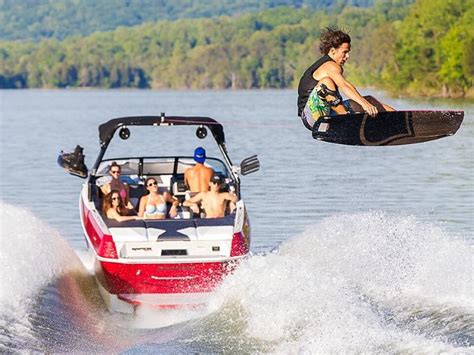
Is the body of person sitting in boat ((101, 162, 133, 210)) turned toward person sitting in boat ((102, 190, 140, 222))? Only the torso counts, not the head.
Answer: yes

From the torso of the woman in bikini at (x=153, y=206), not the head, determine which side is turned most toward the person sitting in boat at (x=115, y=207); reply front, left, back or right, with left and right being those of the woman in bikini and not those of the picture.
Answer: right

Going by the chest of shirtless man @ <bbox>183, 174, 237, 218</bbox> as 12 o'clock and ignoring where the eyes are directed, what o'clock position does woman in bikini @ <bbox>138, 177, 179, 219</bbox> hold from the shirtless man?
The woman in bikini is roughly at 3 o'clock from the shirtless man.

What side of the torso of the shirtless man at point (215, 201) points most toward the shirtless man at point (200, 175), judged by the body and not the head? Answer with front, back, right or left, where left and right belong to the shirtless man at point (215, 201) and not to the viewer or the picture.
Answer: back

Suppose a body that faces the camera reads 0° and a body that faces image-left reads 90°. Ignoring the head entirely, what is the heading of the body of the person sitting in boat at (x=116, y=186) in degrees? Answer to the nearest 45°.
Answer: approximately 0°

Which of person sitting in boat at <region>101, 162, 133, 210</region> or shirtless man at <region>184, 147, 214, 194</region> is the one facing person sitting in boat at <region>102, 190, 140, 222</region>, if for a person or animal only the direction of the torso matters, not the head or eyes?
person sitting in boat at <region>101, 162, 133, 210</region>

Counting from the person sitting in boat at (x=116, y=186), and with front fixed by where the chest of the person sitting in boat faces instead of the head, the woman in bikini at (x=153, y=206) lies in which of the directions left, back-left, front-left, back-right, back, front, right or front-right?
front-left

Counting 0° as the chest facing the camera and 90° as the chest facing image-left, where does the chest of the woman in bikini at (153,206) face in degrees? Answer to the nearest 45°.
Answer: approximately 0°

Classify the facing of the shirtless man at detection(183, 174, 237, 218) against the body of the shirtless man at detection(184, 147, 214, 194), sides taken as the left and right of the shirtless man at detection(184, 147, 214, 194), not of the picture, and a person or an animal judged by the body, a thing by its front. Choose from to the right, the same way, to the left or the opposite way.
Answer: the opposite way
